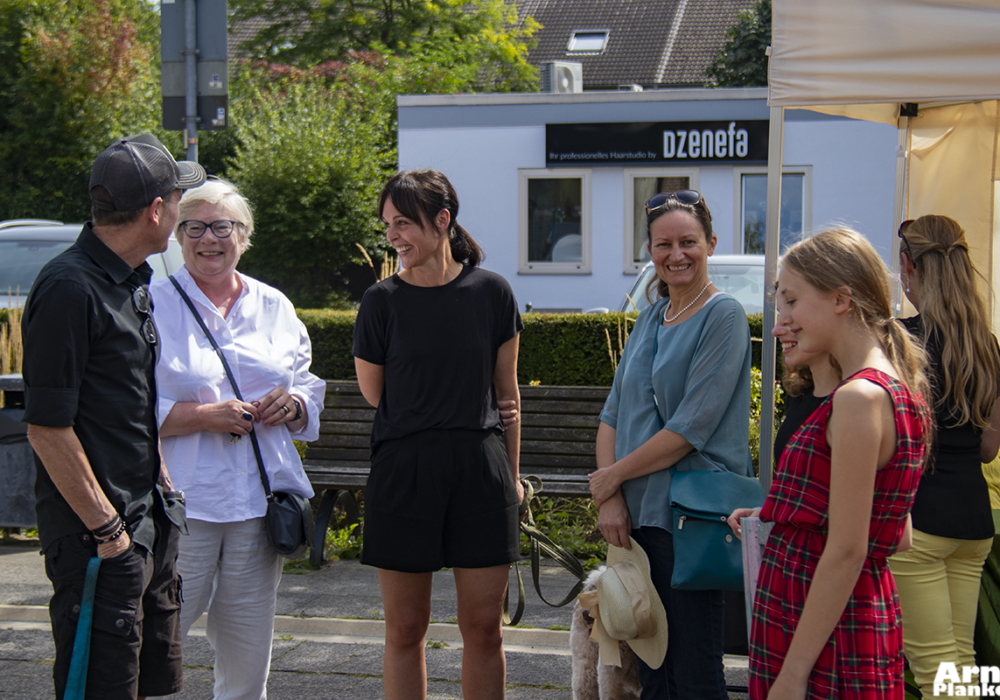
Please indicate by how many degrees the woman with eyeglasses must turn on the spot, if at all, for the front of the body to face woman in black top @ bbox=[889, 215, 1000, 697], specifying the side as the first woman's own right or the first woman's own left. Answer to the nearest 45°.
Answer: approximately 90° to the first woman's own left

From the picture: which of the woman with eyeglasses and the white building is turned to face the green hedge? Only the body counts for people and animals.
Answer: the white building

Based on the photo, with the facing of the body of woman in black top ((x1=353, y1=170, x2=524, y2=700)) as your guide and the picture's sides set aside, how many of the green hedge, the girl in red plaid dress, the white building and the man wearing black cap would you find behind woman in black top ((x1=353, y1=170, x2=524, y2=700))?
2

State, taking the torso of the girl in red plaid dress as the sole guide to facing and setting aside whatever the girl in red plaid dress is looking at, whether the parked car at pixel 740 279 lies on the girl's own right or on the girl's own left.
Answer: on the girl's own right

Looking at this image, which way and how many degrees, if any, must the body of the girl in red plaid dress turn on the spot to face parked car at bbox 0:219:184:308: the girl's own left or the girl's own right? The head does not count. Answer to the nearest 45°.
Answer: approximately 45° to the girl's own right

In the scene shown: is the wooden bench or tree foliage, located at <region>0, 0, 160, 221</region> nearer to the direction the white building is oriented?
the wooden bench

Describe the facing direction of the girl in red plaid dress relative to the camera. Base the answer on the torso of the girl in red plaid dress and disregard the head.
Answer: to the viewer's left

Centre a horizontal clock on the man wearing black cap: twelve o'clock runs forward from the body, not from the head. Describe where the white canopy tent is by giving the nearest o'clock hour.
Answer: The white canopy tent is roughly at 12 o'clock from the man wearing black cap.

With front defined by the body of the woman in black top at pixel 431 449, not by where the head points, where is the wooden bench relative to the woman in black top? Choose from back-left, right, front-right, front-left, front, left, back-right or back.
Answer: back

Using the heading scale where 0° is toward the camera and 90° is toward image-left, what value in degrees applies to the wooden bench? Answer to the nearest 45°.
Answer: approximately 0°

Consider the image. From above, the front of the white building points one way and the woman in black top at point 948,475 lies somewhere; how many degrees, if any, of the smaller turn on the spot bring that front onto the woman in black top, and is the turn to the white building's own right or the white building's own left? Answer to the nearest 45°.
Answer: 0° — it already faces them
